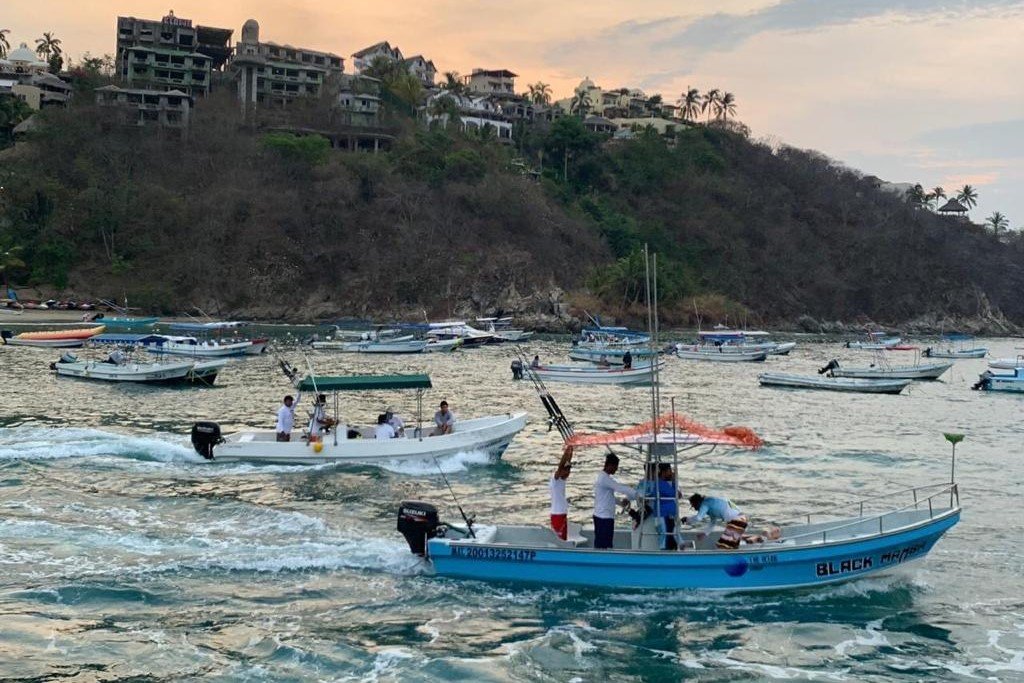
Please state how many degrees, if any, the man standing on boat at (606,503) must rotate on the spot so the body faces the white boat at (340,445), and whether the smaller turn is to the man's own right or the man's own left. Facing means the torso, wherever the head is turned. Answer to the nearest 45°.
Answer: approximately 135° to the man's own left

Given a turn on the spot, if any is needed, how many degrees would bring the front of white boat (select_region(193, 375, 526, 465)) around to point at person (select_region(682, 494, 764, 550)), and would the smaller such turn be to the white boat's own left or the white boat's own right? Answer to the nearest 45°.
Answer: approximately 45° to the white boat's own right

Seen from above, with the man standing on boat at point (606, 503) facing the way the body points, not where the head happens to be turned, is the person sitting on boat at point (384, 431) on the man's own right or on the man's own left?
on the man's own left

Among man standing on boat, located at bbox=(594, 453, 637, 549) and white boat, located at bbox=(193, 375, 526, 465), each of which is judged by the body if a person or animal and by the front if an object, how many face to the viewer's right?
2

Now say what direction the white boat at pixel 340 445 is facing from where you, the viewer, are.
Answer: facing to the right of the viewer
